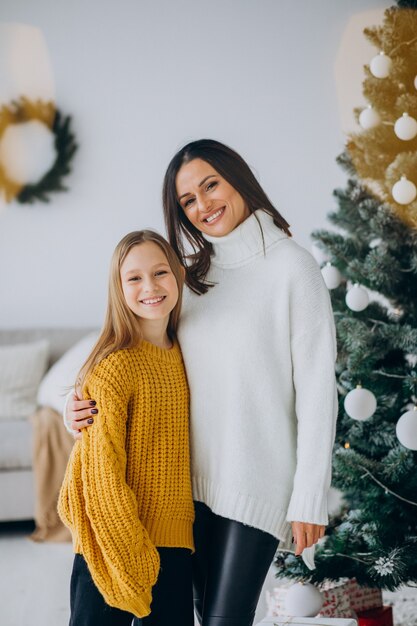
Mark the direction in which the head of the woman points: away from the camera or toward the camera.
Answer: toward the camera

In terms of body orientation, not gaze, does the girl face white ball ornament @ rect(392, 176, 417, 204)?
no

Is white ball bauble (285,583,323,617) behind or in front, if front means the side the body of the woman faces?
behind

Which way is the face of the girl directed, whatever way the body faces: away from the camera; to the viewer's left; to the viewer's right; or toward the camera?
toward the camera

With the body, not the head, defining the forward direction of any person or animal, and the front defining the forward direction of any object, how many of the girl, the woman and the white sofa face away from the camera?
0

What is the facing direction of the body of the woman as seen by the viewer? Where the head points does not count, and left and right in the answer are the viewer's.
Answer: facing the viewer and to the left of the viewer

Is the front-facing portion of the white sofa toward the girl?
yes

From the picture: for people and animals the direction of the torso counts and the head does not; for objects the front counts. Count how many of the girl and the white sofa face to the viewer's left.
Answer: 0

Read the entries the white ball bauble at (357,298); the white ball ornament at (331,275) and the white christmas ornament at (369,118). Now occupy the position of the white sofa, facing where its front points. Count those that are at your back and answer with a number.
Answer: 0

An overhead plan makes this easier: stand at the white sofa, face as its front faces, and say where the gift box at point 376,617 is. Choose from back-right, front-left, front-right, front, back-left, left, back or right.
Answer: front-left

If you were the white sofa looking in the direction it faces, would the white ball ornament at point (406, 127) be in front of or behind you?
in front

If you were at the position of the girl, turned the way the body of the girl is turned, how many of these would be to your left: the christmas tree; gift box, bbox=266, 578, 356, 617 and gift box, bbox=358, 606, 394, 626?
3

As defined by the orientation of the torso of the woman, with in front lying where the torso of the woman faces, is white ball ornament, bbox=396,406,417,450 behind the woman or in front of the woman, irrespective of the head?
behind

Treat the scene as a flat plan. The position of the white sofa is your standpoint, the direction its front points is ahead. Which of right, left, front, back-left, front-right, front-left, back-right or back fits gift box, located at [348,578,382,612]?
front-left

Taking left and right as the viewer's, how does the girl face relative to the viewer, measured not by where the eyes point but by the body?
facing the viewer and to the right of the viewer

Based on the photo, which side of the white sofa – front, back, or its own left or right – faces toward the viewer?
front

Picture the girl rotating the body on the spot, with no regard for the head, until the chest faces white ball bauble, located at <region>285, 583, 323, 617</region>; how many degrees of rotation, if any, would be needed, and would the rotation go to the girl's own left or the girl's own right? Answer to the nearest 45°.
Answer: approximately 90° to the girl's own left
